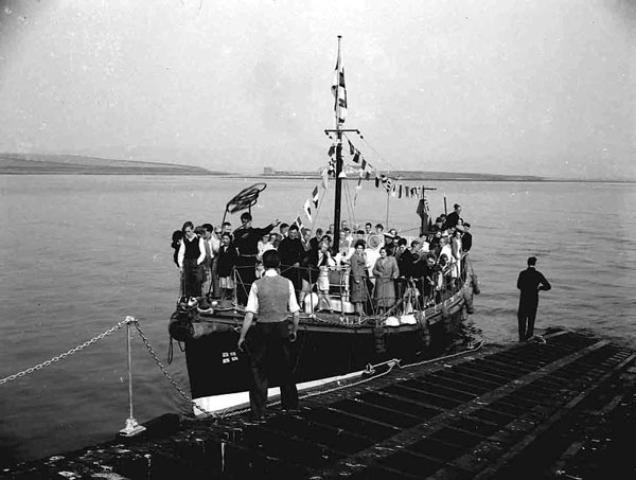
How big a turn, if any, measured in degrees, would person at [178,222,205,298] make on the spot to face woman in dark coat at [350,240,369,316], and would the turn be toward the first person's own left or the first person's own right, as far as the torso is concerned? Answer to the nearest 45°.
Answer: approximately 90° to the first person's own left

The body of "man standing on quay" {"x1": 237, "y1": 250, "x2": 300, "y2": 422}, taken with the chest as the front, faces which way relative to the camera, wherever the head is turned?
away from the camera

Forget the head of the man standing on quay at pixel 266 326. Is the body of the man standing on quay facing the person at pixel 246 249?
yes

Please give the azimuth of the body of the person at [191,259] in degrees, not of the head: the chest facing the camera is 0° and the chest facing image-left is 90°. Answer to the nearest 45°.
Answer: approximately 0°

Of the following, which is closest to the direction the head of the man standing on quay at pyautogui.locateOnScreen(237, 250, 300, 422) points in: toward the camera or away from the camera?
away from the camera

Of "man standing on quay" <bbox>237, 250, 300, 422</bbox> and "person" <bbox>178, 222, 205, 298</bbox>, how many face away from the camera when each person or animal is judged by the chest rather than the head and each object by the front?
1

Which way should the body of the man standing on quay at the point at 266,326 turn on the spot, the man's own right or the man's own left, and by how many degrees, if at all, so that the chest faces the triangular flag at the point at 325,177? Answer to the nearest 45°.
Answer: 0° — they already face it

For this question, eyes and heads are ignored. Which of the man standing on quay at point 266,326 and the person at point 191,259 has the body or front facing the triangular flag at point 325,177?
the man standing on quay

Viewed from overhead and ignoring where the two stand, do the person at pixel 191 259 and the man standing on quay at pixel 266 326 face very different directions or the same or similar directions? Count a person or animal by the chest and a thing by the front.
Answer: very different directions
